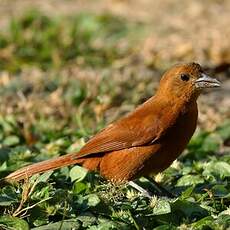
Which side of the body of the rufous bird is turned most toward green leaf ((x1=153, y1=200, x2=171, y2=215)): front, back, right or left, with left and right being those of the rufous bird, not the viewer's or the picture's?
right

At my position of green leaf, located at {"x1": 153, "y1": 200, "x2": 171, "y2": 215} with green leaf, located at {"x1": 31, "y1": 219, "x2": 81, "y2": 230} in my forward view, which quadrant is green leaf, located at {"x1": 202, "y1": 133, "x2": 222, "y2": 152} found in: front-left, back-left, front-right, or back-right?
back-right

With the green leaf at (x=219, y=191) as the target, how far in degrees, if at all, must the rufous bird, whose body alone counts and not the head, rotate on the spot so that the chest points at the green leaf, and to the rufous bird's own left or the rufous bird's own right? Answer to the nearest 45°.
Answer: approximately 45° to the rufous bird's own right

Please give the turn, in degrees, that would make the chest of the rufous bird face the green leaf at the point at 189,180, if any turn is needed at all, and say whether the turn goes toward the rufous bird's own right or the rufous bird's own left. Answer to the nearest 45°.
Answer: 0° — it already faces it

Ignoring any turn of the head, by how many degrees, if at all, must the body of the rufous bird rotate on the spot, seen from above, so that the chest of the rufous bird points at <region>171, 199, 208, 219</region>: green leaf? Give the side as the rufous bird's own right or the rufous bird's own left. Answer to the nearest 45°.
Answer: approximately 90° to the rufous bird's own right

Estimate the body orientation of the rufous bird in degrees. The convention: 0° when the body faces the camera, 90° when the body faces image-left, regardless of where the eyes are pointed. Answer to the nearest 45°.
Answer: approximately 270°

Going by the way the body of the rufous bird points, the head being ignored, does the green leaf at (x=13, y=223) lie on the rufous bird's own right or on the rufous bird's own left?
on the rufous bird's own right
